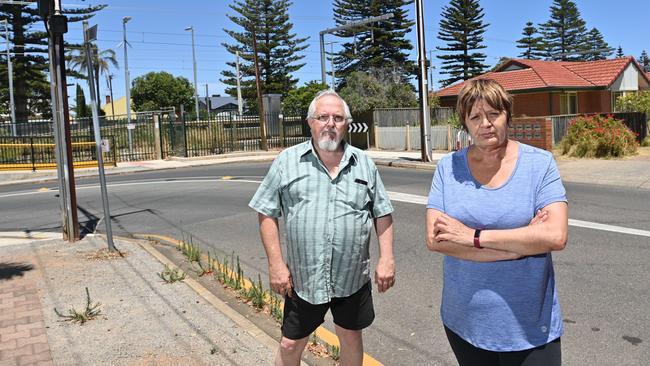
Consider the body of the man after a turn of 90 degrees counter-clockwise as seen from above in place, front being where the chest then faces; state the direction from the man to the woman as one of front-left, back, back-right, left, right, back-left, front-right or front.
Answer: front-right

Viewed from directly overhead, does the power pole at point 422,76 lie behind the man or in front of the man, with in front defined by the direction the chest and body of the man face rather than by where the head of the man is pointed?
behind

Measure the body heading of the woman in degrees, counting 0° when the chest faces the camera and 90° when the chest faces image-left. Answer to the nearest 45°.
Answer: approximately 0°

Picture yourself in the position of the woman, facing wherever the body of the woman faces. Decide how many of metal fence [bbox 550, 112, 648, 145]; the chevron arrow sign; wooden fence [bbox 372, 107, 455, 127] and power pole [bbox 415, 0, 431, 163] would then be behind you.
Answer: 4

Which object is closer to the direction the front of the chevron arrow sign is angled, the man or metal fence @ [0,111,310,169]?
the man

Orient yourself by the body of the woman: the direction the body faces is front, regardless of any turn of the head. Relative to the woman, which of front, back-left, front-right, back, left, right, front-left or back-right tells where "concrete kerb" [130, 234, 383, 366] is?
back-right

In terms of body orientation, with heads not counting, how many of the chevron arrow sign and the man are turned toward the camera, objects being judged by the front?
2

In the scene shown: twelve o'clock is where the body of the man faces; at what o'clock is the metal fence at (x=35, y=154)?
The metal fence is roughly at 5 o'clock from the man.

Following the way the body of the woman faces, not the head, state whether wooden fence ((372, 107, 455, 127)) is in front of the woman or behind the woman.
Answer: behind

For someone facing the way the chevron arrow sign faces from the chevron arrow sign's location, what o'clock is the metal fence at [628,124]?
The metal fence is roughly at 10 o'clock from the chevron arrow sign.

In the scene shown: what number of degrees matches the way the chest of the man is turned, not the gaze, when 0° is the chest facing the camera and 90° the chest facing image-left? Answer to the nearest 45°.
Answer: approximately 0°

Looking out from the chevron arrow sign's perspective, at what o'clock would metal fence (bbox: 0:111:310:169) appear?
The metal fence is roughly at 3 o'clock from the chevron arrow sign.

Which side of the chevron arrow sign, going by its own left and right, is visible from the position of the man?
front

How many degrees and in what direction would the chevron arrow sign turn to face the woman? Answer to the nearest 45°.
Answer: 0° — it already faces them

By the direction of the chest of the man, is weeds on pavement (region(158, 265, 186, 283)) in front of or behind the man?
behind
